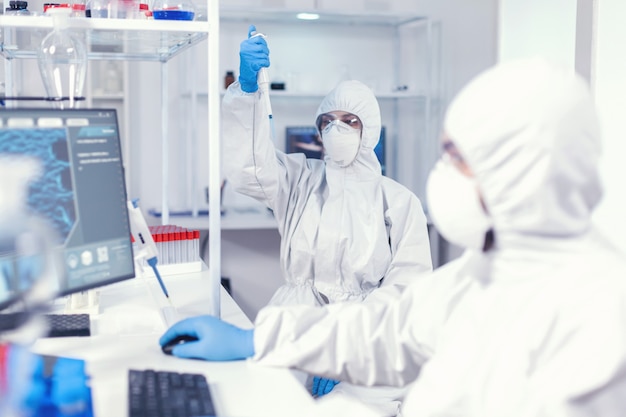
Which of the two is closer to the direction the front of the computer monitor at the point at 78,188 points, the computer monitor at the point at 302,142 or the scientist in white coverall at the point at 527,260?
the scientist in white coverall

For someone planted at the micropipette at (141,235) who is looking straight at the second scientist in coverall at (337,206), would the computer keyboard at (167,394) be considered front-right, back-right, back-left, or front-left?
back-right

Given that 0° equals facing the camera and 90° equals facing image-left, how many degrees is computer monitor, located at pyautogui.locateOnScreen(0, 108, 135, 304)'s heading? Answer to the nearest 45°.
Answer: approximately 315°

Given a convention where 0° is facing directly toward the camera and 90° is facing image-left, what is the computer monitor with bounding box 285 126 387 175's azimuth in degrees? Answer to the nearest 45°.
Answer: approximately 0°

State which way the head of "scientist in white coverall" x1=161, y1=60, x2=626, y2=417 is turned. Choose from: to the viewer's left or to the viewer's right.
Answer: to the viewer's left

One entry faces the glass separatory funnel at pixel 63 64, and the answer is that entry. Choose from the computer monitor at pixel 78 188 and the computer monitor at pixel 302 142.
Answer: the computer monitor at pixel 302 142

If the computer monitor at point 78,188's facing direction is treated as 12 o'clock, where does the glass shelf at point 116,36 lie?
The glass shelf is roughly at 8 o'clock from the computer monitor.

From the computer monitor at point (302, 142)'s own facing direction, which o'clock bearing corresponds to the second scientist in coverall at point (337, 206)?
The second scientist in coverall is roughly at 12 o'clock from the computer monitor.

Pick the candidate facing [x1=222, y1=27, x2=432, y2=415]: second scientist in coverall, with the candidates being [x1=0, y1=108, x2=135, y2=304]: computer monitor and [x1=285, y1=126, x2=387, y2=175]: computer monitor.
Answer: [x1=285, y1=126, x2=387, y2=175]: computer monitor
